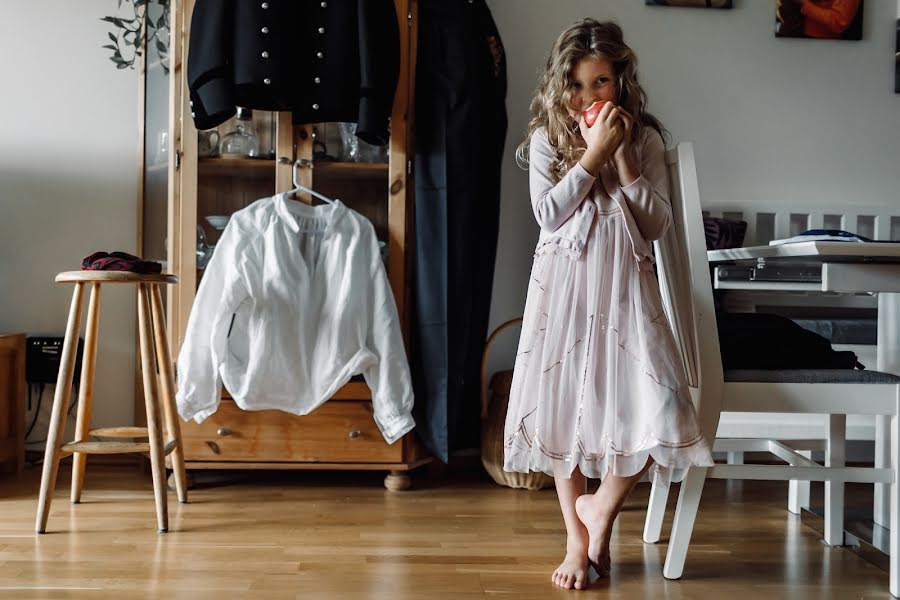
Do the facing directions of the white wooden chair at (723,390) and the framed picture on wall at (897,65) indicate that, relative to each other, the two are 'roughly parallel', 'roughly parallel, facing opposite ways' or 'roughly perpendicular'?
roughly perpendicular

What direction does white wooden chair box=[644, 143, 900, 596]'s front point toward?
to the viewer's right

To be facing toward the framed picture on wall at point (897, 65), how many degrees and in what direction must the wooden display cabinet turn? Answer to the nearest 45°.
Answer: approximately 90° to its left

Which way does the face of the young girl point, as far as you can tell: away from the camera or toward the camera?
toward the camera

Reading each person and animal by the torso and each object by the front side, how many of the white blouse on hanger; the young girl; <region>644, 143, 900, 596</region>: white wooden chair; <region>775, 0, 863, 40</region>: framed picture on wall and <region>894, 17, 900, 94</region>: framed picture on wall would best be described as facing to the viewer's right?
1

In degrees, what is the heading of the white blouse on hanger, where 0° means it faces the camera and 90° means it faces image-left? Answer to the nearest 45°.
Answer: approximately 0°

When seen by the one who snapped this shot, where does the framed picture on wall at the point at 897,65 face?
facing the viewer

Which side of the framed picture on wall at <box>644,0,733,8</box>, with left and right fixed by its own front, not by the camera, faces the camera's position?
front

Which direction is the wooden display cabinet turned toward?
toward the camera
